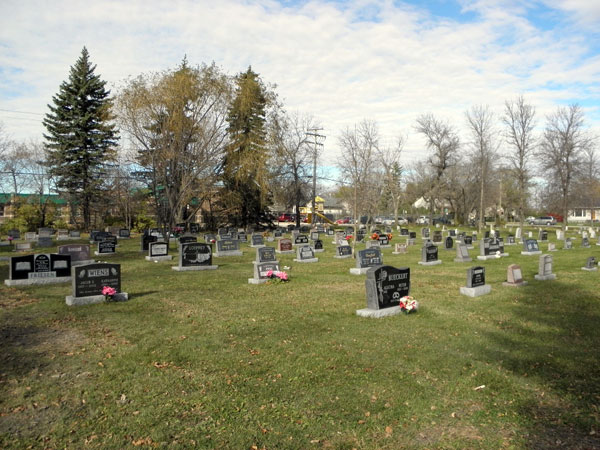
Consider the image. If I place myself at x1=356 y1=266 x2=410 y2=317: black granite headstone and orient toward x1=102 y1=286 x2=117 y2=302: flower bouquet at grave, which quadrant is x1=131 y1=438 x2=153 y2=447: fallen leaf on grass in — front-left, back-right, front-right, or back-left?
front-left

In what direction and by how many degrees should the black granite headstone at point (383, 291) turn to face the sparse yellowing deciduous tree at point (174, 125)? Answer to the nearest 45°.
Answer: approximately 180°

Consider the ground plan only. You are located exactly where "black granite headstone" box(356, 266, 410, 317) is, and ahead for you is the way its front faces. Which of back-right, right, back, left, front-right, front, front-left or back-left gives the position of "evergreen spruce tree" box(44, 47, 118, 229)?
back

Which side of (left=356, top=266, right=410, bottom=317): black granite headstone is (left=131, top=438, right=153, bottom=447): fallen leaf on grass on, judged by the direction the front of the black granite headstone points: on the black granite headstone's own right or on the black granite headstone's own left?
on the black granite headstone's own right

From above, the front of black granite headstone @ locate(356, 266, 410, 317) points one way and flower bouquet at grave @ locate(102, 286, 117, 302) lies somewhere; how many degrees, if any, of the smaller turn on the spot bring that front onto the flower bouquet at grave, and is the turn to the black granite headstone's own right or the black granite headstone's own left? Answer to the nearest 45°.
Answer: approximately 135° to the black granite headstone's own right

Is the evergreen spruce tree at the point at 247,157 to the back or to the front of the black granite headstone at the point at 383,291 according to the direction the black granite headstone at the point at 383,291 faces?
to the back

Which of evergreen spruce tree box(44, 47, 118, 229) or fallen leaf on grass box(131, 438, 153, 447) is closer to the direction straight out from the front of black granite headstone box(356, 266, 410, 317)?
the fallen leaf on grass

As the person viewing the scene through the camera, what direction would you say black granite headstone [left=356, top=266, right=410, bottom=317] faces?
facing the viewer and to the right of the viewer
